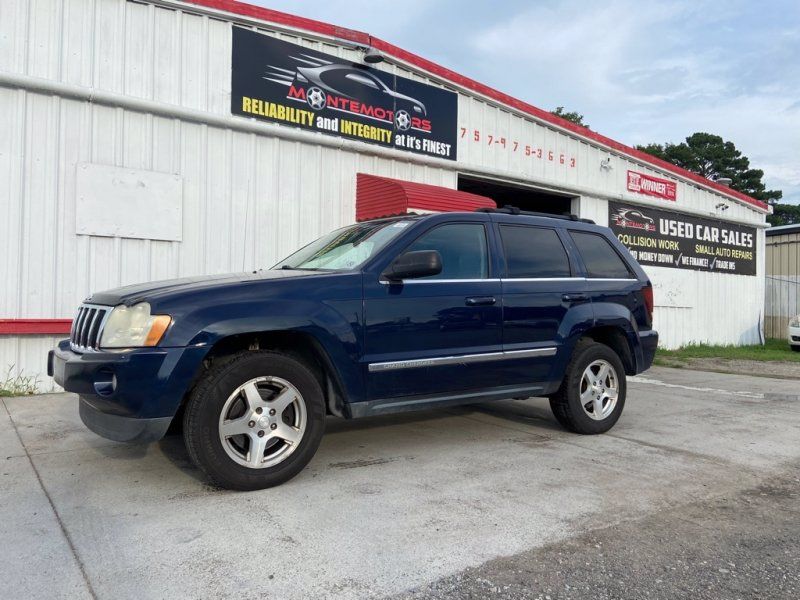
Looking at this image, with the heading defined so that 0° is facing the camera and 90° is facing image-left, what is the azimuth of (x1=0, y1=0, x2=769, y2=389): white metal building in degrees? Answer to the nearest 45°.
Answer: approximately 315°

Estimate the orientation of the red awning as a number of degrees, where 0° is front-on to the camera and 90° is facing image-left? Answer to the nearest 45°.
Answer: approximately 315°

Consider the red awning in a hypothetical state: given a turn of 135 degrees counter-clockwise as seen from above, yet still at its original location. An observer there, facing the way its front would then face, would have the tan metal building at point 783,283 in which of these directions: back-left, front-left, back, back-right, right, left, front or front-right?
front-right

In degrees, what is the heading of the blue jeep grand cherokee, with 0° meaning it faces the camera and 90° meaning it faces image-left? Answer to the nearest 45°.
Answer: approximately 45°

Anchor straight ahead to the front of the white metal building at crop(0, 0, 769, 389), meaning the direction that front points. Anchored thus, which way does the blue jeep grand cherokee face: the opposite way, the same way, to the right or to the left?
to the right

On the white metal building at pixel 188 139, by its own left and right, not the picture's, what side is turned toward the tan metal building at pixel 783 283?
left

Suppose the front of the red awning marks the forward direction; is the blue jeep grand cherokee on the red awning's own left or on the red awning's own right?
on the red awning's own right

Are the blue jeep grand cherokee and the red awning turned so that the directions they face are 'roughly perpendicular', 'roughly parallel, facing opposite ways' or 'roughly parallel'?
roughly perpendicular

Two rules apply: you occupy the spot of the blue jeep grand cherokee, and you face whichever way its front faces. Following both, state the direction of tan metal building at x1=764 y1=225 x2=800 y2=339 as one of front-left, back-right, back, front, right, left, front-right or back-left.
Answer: back
